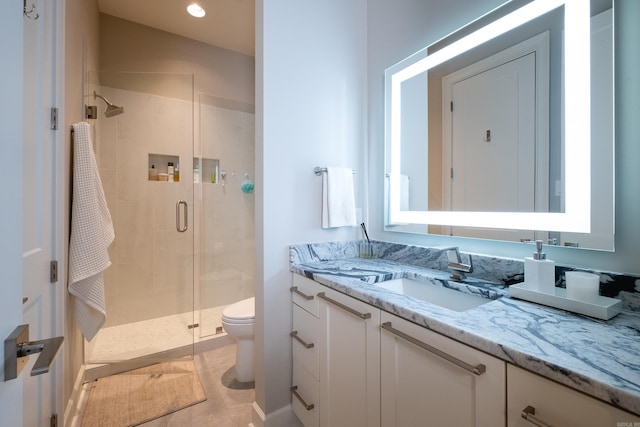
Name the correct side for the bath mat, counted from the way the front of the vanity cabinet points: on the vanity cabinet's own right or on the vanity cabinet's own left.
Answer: on the vanity cabinet's own right

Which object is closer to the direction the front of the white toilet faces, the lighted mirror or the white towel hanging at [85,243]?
the white towel hanging

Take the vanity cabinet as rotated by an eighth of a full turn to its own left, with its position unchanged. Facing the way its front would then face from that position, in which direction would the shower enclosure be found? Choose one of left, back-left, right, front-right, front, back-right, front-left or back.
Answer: back-right

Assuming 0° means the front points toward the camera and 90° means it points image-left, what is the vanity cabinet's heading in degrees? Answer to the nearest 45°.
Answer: approximately 45°

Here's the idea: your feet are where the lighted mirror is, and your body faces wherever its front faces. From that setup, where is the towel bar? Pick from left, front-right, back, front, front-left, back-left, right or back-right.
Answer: front-right

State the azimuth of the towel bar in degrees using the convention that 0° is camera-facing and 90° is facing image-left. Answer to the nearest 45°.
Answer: approximately 0°

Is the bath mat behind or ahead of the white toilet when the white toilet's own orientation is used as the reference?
ahead
